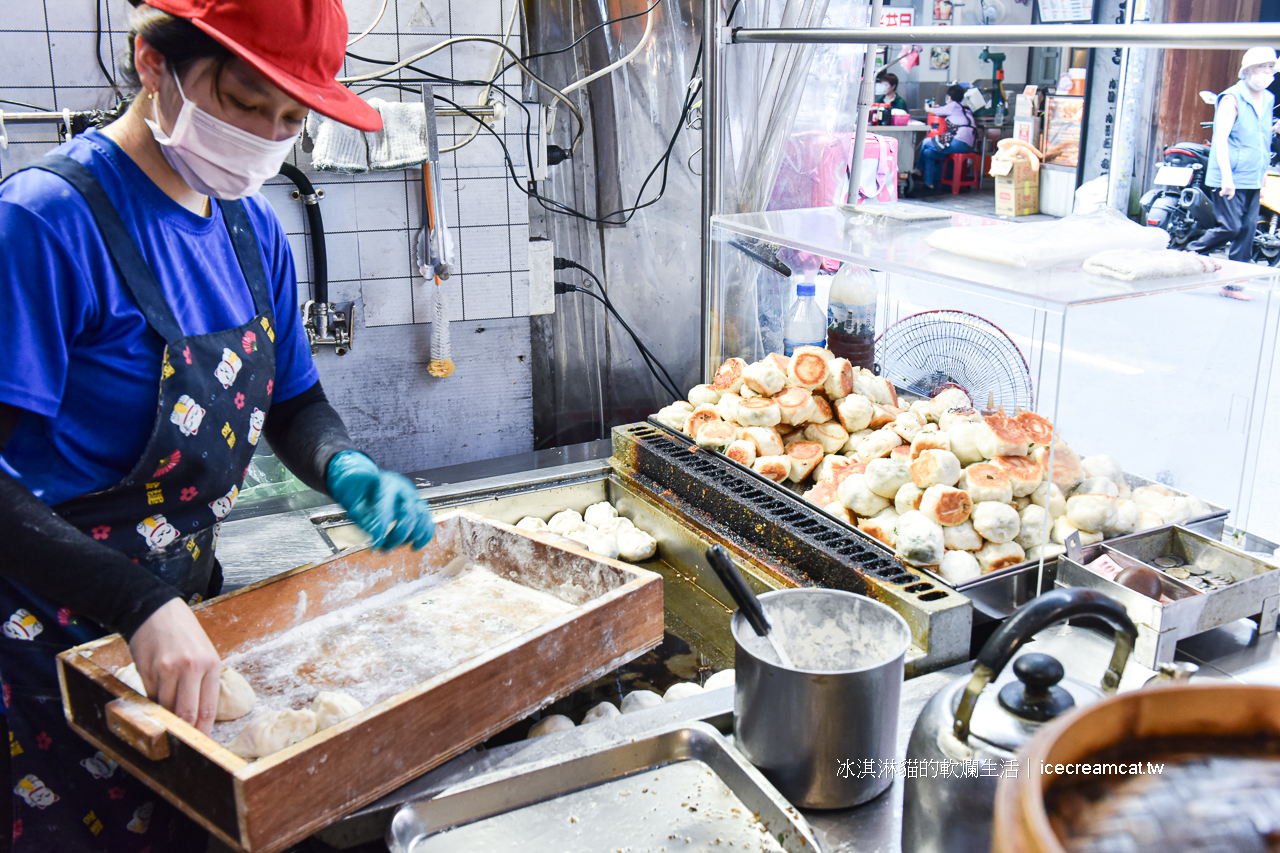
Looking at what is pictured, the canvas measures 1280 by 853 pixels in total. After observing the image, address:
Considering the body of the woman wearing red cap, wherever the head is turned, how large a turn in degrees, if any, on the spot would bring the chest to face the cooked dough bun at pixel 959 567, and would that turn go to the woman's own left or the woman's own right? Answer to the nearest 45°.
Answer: approximately 45° to the woman's own left

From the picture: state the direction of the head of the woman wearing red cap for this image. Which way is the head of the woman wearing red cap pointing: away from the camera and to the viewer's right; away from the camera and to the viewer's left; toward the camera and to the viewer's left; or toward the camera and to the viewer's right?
toward the camera and to the viewer's right

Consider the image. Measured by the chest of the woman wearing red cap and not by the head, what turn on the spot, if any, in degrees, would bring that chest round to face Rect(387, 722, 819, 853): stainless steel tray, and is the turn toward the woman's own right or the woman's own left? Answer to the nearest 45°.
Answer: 0° — they already face it

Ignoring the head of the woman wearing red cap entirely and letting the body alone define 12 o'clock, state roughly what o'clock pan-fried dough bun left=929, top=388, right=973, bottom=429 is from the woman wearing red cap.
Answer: The pan-fried dough bun is roughly at 10 o'clock from the woman wearing red cap.

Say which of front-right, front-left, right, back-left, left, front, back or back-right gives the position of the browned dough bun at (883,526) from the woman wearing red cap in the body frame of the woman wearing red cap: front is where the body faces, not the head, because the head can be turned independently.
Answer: front-left

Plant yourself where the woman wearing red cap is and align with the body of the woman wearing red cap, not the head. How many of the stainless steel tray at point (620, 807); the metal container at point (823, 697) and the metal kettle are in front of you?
3

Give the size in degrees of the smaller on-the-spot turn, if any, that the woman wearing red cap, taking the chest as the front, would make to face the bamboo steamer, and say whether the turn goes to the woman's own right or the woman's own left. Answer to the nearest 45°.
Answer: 0° — they already face it

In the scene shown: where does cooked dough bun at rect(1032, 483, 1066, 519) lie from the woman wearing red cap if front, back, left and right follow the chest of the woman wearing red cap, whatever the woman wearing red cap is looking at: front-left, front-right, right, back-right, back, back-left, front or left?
front-left

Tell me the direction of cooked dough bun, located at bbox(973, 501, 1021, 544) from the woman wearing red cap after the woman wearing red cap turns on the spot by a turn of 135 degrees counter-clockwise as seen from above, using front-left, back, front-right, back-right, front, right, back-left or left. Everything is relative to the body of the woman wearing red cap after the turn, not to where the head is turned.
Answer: right

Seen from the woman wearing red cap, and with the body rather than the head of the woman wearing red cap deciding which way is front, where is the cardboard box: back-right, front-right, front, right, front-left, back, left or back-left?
left

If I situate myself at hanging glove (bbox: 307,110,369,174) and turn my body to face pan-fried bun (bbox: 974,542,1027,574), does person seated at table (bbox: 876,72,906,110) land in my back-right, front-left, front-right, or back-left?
back-left

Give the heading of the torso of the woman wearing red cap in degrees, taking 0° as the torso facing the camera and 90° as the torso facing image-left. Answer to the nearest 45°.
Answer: approximately 315°

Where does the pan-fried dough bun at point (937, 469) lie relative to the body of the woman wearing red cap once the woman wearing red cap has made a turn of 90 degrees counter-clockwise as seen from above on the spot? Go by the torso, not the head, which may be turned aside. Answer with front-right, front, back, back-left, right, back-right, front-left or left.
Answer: front-right
